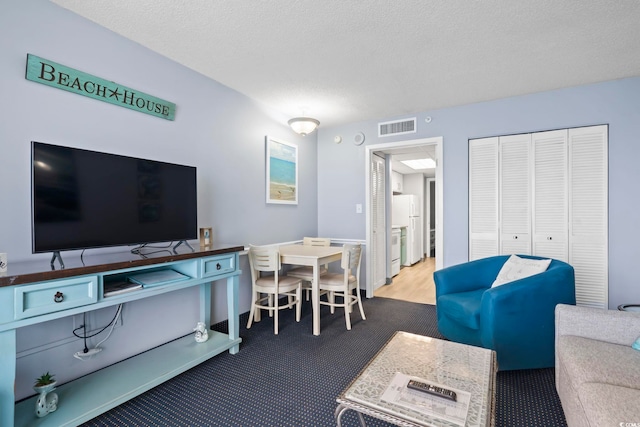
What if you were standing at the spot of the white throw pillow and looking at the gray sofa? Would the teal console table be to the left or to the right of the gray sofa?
right

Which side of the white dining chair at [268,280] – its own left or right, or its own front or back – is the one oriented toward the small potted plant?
back

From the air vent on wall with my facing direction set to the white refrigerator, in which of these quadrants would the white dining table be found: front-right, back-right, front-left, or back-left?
back-left

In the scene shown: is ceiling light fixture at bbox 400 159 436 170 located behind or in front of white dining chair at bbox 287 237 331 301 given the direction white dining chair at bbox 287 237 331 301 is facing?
behind

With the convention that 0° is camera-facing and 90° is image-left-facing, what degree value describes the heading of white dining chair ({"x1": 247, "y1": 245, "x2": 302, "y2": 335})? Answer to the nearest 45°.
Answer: approximately 225°

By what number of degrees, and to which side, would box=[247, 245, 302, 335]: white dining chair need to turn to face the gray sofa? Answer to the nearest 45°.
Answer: approximately 90° to its right

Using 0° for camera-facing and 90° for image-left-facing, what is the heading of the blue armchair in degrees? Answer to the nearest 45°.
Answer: approximately 45°

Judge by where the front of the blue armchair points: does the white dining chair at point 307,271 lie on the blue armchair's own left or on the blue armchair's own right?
on the blue armchair's own right
